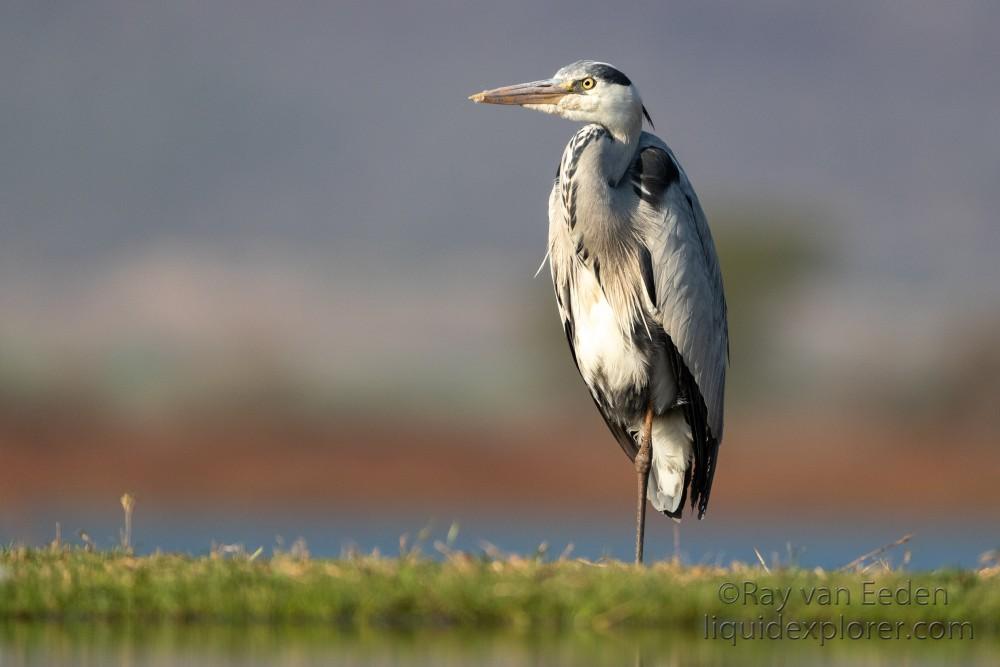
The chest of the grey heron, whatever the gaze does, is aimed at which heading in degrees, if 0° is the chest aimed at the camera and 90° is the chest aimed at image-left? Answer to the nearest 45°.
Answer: approximately 45°
